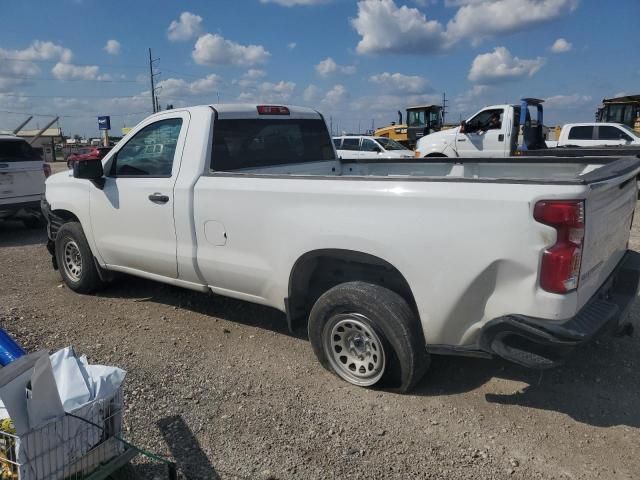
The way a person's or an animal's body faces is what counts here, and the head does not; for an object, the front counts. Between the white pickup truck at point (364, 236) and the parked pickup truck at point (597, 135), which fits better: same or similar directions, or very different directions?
very different directions

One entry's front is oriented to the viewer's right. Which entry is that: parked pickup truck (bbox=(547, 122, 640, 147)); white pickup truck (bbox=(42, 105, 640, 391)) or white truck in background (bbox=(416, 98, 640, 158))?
the parked pickup truck

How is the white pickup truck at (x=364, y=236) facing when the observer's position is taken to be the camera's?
facing away from the viewer and to the left of the viewer

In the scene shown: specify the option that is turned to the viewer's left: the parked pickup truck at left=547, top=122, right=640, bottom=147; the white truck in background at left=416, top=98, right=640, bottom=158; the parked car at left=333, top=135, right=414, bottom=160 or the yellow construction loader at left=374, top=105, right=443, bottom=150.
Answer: the white truck in background

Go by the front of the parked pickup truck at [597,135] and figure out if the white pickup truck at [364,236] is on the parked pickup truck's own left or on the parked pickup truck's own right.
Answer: on the parked pickup truck's own right

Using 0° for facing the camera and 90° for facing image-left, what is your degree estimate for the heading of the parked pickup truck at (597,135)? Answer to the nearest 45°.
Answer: approximately 270°

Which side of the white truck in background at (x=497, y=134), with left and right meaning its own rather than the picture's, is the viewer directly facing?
left

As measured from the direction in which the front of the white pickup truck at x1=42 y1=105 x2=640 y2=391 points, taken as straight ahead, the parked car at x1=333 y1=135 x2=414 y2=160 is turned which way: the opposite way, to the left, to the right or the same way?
the opposite way

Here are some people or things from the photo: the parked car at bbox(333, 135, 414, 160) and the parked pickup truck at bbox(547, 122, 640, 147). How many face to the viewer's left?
0

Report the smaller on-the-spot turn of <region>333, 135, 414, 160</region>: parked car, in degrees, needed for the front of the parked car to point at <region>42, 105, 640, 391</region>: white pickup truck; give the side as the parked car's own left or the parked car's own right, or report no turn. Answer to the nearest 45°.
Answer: approximately 45° to the parked car's own right

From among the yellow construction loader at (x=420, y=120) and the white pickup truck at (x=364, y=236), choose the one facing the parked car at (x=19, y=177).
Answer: the white pickup truck

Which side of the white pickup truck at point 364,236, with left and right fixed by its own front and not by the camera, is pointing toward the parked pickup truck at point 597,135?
right

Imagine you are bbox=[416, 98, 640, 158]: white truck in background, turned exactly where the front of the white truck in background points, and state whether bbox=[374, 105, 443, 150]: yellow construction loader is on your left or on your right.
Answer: on your right

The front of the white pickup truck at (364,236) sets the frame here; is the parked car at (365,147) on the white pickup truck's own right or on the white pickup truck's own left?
on the white pickup truck's own right

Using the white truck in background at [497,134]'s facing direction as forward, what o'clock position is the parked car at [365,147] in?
The parked car is roughly at 1 o'clock from the white truck in background.
